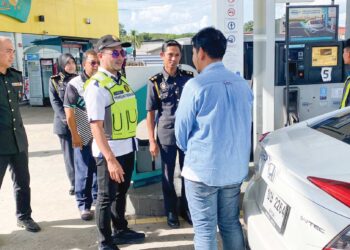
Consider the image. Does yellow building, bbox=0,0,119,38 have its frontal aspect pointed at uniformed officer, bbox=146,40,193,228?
yes

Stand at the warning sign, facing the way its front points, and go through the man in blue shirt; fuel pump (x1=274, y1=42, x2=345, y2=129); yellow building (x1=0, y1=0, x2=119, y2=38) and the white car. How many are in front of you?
2

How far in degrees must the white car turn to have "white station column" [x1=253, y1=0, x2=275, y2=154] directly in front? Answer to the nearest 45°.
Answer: approximately 45° to its left

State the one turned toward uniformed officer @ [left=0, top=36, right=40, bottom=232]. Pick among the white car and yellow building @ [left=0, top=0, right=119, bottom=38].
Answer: the yellow building

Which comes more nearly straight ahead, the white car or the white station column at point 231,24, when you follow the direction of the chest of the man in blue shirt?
the white station column
